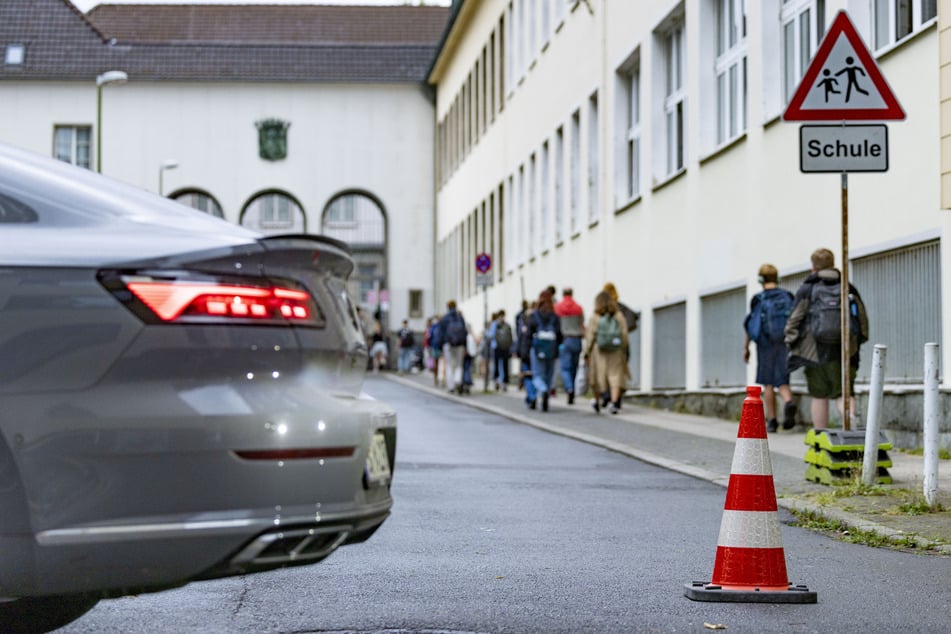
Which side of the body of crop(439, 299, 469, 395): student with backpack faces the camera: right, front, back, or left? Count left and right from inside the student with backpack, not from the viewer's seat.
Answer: back

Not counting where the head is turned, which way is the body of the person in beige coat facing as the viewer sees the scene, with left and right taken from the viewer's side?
facing away from the viewer

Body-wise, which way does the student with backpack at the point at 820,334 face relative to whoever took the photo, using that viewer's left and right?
facing away from the viewer

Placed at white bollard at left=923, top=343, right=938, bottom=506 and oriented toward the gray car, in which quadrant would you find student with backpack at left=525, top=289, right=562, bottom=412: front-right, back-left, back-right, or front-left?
back-right

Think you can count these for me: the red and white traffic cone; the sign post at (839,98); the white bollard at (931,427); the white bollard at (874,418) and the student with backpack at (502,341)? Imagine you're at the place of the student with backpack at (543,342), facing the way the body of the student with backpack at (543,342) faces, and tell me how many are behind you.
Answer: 4

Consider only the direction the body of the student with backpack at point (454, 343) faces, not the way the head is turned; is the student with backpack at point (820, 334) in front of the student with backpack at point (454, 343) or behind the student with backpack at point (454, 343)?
behind

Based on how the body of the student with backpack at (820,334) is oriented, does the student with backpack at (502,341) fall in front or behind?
in front

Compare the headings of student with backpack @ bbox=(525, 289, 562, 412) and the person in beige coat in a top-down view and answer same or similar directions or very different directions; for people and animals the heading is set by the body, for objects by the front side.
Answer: same or similar directions

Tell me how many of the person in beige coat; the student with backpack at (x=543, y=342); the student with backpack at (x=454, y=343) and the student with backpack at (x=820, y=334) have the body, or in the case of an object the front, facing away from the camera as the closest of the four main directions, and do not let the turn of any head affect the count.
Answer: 4

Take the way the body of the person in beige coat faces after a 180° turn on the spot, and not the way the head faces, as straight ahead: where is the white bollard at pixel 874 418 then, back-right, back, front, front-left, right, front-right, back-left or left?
front

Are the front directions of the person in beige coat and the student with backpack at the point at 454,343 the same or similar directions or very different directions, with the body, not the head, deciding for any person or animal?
same or similar directions

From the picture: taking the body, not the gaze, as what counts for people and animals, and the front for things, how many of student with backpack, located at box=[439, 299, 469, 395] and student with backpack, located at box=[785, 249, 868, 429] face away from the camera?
2

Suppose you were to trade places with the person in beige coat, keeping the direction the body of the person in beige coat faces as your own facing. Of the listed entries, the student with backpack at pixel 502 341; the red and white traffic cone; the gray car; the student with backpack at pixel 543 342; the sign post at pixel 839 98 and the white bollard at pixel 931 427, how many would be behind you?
4

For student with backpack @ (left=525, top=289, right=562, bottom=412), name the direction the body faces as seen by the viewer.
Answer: away from the camera

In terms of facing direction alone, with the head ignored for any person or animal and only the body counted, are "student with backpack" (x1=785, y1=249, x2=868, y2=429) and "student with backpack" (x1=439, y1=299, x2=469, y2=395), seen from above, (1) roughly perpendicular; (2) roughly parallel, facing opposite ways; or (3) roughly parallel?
roughly parallel
